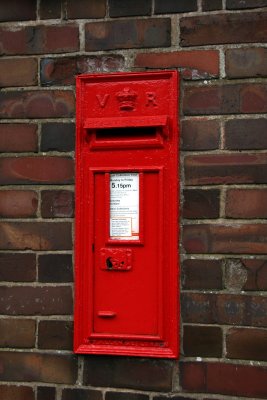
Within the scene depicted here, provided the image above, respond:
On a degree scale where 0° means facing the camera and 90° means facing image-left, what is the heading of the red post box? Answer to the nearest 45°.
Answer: approximately 0°
